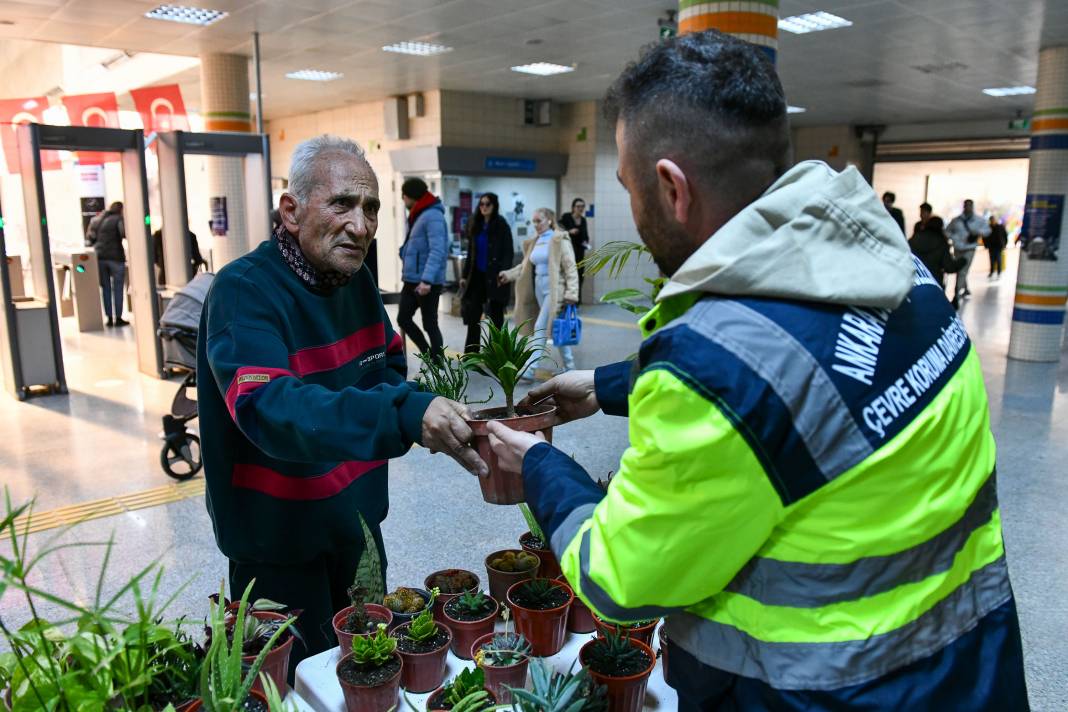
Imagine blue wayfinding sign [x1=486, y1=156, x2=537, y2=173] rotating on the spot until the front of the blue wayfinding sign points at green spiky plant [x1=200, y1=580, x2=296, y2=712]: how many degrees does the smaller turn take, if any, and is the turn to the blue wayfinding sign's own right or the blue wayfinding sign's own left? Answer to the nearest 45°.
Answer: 0° — it already faces it

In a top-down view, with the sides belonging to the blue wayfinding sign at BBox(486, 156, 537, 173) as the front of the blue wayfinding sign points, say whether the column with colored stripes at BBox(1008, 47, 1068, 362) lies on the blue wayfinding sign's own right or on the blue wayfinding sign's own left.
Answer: on the blue wayfinding sign's own left

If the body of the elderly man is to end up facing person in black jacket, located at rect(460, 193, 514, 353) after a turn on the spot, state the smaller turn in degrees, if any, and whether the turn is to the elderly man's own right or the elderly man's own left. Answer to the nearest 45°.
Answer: approximately 135° to the elderly man's own left

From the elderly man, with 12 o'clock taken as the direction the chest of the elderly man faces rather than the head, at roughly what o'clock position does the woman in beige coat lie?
The woman in beige coat is roughly at 8 o'clock from the elderly man.

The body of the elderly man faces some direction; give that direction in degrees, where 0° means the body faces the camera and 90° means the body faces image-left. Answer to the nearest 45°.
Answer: approximately 315°

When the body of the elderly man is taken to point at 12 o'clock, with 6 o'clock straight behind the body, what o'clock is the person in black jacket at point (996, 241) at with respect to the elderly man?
The person in black jacket is roughly at 9 o'clock from the elderly man.

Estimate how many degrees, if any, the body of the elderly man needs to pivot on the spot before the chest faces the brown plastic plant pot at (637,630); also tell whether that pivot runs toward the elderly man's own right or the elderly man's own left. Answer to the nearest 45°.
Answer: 0° — they already face it

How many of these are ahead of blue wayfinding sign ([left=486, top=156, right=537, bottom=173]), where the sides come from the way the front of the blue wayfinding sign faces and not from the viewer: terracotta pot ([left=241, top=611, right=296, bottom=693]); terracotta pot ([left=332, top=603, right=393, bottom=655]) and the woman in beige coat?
3

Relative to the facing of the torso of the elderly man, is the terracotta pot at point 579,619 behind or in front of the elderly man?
in front

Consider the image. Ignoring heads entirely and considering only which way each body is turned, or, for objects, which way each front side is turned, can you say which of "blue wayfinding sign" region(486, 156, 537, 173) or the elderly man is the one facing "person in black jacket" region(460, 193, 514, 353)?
the blue wayfinding sign

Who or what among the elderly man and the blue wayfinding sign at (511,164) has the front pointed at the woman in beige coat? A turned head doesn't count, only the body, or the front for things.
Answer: the blue wayfinding sign

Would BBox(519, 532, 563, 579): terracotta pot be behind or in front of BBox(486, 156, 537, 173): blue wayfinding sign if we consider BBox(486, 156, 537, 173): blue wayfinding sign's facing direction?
in front

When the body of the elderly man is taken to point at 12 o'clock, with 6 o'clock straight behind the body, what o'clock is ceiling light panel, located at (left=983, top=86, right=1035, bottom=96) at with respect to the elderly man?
The ceiling light panel is roughly at 9 o'clock from the elderly man.

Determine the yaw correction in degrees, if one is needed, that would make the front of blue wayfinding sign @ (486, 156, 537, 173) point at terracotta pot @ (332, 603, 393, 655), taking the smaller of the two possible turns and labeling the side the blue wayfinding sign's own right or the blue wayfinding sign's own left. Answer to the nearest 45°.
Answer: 0° — it already faces it

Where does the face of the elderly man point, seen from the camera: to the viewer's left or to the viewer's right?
to the viewer's right

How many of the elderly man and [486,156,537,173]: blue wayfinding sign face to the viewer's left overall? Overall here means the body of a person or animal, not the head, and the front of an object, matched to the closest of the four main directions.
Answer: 0

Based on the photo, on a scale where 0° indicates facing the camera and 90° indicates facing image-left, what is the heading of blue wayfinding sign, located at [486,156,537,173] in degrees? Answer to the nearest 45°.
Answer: approximately 0°
